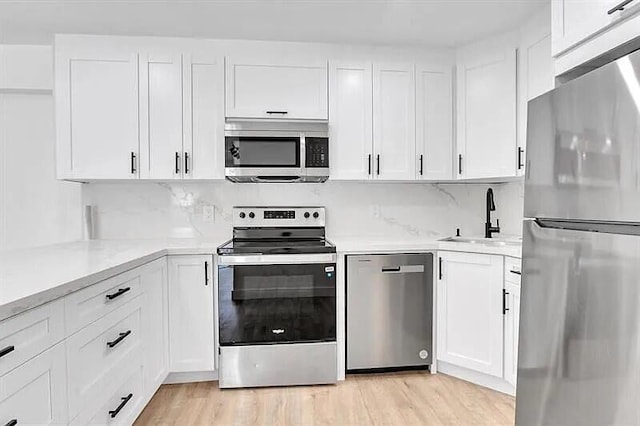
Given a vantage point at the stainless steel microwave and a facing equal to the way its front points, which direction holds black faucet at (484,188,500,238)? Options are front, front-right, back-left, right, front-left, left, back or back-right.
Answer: left

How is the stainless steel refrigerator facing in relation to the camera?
to the viewer's left

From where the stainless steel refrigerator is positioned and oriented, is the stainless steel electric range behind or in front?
in front

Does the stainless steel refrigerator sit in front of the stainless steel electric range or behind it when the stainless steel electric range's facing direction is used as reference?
in front

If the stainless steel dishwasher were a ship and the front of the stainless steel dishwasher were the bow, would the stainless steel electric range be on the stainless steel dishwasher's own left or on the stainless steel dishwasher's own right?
on the stainless steel dishwasher's own right

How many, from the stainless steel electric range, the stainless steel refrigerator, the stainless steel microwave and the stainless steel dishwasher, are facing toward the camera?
3

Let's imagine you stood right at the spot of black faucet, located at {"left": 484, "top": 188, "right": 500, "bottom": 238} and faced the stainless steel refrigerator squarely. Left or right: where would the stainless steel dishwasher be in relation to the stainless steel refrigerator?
right

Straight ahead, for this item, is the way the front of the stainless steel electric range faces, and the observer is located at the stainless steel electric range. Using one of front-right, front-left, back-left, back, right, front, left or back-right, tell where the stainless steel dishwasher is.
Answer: left
